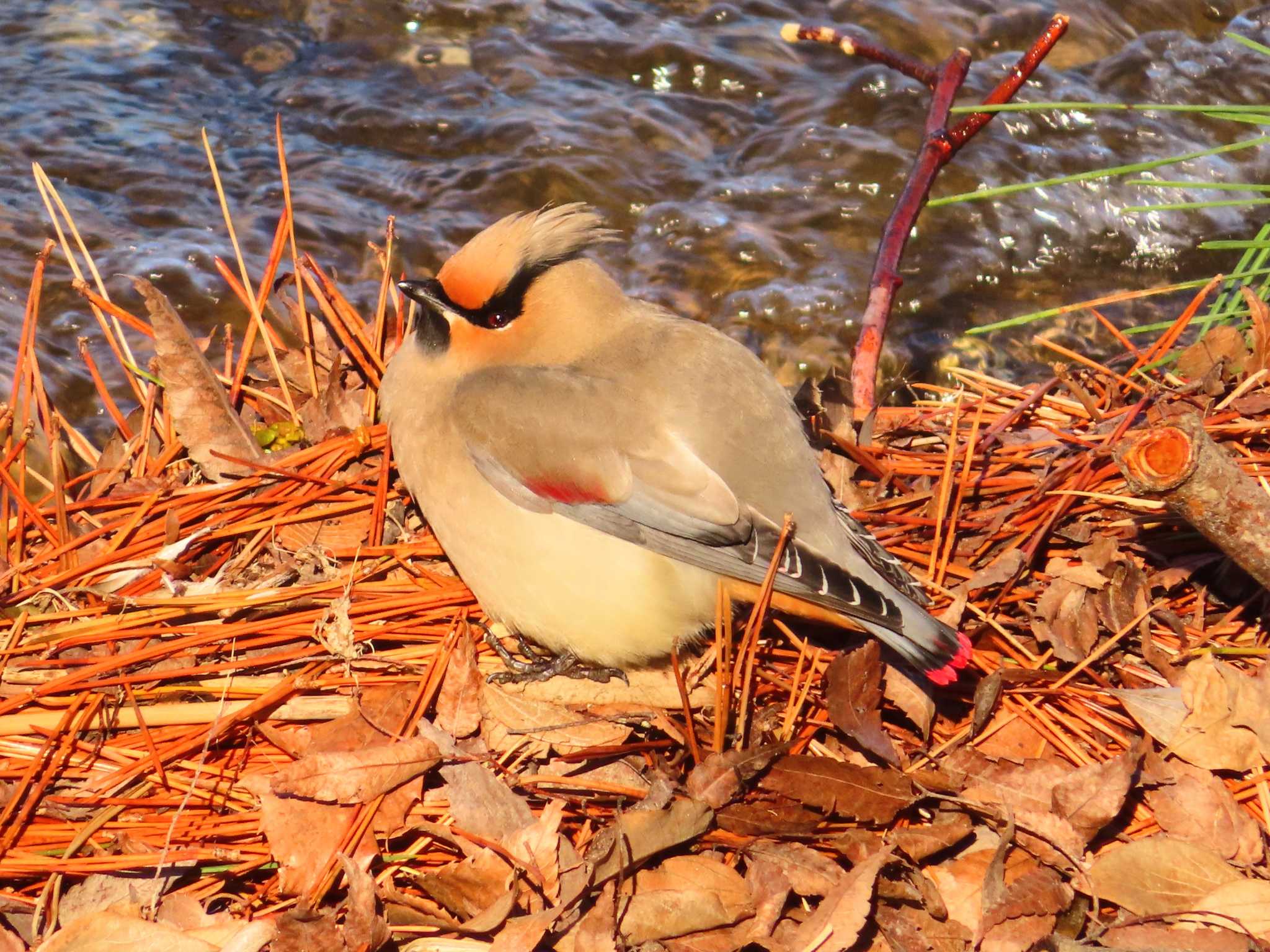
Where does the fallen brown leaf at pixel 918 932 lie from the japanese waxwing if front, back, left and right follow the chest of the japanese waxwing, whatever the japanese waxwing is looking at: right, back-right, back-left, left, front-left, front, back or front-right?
back-left

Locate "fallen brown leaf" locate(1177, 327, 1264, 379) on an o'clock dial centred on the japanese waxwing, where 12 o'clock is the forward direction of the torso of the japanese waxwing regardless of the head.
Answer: The fallen brown leaf is roughly at 5 o'clock from the japanese waxwing.

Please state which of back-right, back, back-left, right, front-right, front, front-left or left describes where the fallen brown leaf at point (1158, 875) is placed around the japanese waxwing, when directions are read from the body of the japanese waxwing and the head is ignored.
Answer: back-left

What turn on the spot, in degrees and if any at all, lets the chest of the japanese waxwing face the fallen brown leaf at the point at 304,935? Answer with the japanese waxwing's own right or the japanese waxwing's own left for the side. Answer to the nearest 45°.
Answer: approximately 45° to the japanese waxwing's own left

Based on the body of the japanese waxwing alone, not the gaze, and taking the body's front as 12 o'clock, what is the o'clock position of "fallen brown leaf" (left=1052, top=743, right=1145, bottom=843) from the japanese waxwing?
The fallen brown leaf is roughly at 7 o'clock from the japanese waxwing.

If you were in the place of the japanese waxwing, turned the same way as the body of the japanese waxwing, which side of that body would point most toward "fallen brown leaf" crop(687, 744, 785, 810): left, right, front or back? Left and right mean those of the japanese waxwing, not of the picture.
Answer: left

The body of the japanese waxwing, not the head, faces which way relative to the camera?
to the viewer's left

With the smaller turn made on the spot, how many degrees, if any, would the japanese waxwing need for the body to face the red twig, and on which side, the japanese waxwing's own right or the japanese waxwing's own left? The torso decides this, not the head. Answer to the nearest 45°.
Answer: approximately 135° to the japanese waxwing's own right

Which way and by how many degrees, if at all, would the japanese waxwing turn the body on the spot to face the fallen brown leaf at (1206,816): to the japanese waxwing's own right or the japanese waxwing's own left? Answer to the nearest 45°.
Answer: approximately 135° to the japanese waxwing's own left

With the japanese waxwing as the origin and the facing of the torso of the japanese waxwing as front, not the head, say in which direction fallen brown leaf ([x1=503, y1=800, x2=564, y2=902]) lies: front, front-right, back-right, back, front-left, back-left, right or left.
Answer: left

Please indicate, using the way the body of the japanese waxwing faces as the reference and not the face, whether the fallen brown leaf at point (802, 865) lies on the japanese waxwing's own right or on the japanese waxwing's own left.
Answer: on the japanese waxwing's own left

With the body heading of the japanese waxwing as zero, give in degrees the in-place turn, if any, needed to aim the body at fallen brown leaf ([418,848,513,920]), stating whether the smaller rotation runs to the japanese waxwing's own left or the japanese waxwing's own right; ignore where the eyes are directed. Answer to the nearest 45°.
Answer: approximately 90° to the japanese waxwing's own left

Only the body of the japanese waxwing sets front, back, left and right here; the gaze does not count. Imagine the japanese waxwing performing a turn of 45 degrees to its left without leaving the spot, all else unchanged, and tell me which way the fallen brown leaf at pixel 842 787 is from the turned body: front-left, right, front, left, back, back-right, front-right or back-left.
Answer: left
